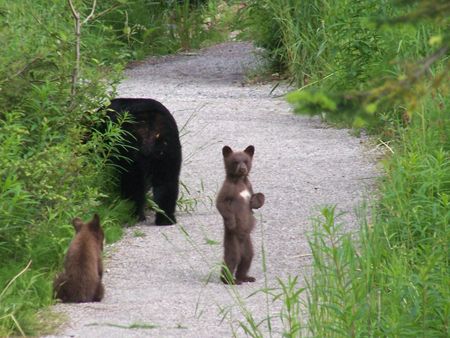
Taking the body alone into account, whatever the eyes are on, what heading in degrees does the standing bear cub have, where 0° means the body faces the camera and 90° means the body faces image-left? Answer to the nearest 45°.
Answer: approximately 315°
